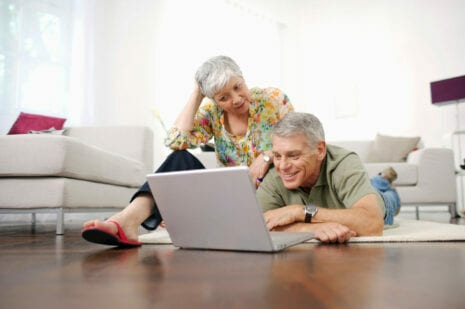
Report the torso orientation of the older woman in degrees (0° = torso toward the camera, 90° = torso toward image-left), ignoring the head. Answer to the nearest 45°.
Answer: approximately 0°

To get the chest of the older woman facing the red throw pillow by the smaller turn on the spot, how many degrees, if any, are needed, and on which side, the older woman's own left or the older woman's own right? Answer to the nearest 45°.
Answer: approximately 135° to the older woman's own right

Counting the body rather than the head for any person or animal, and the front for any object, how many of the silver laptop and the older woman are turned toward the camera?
1

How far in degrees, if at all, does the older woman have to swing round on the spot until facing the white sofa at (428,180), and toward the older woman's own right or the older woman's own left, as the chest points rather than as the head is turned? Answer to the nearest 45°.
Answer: approximately 135° to the older woman's own left

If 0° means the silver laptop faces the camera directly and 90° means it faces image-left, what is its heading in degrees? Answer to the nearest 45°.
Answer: approximately 225°

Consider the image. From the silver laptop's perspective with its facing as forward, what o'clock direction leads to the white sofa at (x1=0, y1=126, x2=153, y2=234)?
The white sofa is roughly at 9 o'clock from the silver laptop.

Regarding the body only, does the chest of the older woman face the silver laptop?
yes

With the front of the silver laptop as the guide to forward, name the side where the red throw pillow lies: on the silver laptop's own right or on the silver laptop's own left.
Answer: on the silver laptop's own left

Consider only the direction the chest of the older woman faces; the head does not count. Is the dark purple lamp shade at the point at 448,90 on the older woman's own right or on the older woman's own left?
on the older woman's own left

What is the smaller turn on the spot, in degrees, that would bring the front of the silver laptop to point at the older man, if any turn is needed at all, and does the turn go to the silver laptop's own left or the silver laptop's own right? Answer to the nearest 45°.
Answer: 0° — it already faces them

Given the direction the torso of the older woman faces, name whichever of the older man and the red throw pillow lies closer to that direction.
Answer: the older man
